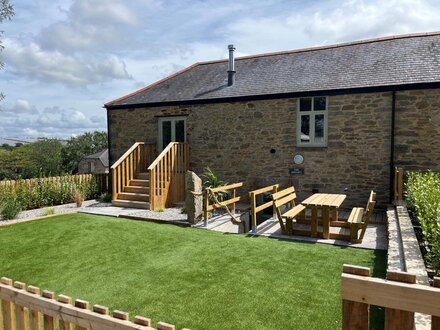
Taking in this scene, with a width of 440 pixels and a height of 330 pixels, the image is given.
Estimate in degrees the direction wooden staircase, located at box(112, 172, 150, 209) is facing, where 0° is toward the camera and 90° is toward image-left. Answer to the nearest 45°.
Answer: approximately 45°

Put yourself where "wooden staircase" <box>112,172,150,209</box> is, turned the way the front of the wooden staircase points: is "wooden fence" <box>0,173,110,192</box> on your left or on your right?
on your right

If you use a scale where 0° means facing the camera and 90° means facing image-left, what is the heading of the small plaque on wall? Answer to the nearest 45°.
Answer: approximately 0°
